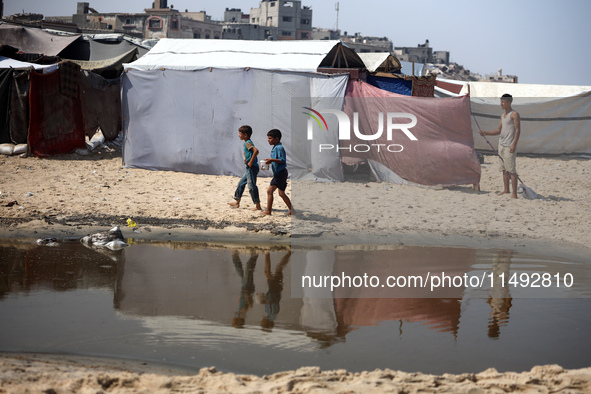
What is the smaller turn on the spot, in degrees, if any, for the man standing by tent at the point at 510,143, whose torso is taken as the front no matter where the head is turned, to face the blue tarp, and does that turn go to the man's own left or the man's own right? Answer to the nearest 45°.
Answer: approximately 90° to the man's own right

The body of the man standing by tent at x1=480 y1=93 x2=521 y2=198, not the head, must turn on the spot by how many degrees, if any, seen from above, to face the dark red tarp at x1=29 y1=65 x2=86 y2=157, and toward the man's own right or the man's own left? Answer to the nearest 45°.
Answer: approximately 45° to the man's own right

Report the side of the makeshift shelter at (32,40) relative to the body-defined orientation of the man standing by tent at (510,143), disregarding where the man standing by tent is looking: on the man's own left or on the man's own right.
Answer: on the man's own right
